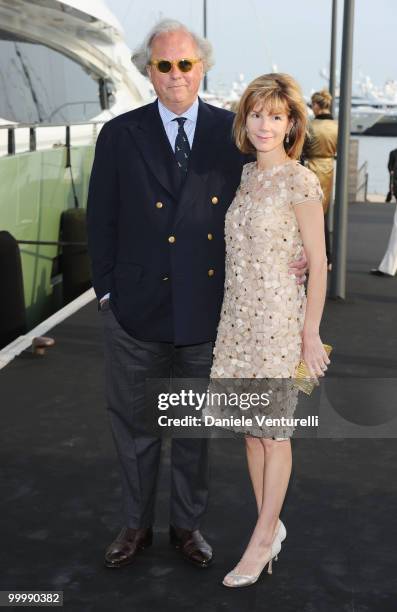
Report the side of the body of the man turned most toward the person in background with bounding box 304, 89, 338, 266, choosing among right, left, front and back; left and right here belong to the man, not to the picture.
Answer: back

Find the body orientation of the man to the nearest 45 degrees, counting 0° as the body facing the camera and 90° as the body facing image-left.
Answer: approximately 0°

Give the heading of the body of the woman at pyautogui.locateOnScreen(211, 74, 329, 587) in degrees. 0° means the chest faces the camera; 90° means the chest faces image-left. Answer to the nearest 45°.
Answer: approximately 45°

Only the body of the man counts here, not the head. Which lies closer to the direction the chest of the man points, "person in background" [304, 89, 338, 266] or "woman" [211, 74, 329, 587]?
the woman

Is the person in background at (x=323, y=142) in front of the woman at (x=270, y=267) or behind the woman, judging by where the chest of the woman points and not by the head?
behind

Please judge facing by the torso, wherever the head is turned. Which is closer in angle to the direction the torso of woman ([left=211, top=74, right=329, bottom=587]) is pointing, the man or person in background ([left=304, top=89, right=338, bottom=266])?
the man
